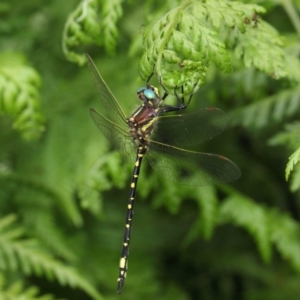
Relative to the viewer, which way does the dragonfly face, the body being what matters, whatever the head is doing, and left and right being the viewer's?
facing away from the viewer and to the right of the viewer
